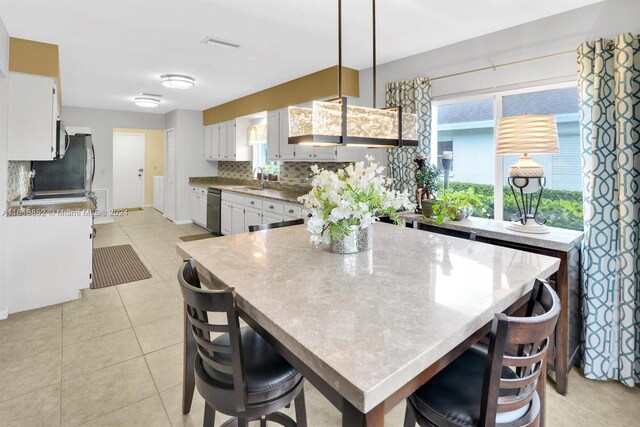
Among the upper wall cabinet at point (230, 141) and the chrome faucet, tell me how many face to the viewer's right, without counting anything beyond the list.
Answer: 0

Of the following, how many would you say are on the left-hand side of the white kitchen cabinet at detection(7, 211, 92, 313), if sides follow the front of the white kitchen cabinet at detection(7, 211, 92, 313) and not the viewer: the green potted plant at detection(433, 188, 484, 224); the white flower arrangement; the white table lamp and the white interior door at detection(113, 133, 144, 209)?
1

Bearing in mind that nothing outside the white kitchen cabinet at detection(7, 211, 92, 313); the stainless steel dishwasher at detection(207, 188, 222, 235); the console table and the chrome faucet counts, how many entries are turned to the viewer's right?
1

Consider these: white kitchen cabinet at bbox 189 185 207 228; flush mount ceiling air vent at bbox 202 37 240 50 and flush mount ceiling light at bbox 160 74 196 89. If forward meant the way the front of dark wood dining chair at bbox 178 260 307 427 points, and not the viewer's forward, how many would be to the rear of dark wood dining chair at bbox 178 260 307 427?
0

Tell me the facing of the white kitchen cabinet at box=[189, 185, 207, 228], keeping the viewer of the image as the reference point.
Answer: facing the viewer and to the left of the viewer

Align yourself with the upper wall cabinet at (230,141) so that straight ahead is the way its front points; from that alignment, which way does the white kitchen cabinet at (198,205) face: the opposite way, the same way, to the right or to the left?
the same way

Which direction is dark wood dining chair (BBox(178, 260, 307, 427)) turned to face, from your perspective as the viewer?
facing away from the viewer and to the right of the viewer

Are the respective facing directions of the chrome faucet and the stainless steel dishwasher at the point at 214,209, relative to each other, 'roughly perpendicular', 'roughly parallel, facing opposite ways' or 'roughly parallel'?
roughly parallel

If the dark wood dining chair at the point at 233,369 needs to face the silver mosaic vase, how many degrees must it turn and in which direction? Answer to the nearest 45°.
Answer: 0° — it already faces it

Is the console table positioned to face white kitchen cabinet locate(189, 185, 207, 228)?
no

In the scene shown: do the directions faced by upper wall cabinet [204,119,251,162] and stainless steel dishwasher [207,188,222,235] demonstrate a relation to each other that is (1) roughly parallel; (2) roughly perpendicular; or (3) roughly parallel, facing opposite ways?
roughly parallel

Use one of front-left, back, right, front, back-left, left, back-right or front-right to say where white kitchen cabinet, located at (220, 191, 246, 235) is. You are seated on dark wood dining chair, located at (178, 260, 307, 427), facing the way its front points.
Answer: front-left

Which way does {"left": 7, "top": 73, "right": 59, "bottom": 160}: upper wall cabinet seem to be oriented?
to the viewer's right

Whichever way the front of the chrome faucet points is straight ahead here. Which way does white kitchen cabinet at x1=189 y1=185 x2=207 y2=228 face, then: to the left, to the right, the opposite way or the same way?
the same way

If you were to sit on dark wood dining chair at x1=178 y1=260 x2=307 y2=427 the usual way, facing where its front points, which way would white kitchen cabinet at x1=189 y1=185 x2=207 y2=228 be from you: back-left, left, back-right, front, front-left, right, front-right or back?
front-left

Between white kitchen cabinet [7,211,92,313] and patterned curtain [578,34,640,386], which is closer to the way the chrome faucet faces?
the white kitchen cabinet

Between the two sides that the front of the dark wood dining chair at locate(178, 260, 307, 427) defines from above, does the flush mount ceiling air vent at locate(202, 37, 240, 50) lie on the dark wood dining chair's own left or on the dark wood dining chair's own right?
on the dark wood dining chair's own left

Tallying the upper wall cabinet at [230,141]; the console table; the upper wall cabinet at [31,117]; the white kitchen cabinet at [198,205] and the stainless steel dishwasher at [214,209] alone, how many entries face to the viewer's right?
1

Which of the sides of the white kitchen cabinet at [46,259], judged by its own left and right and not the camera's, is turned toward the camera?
right
